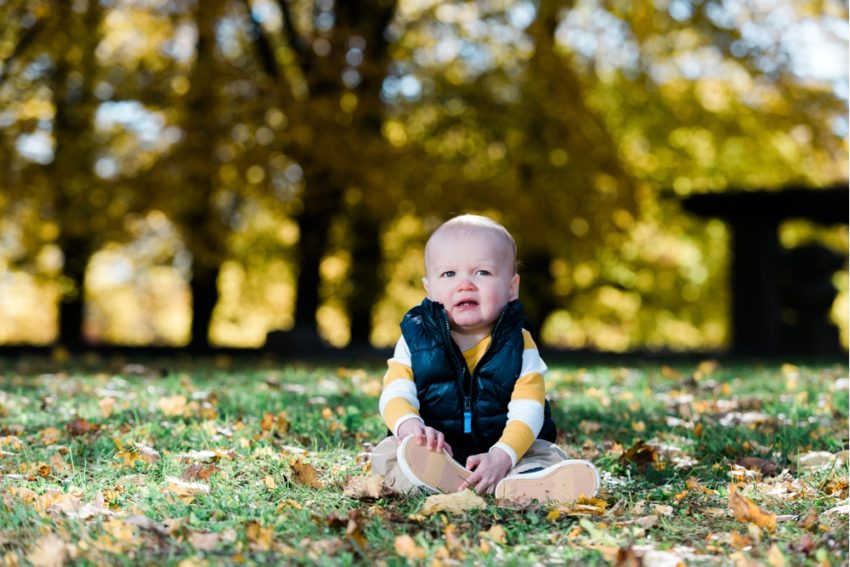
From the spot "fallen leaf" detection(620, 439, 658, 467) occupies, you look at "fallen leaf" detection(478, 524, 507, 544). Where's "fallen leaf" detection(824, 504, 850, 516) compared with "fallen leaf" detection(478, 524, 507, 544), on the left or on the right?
left

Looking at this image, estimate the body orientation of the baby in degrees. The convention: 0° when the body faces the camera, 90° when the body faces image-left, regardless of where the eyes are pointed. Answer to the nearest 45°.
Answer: approximately 0°

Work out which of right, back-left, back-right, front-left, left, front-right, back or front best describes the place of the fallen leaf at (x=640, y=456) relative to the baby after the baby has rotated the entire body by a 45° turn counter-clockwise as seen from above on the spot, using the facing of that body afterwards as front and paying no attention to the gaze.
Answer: left

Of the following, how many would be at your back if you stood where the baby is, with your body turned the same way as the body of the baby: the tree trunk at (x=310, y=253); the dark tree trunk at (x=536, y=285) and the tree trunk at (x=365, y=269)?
3

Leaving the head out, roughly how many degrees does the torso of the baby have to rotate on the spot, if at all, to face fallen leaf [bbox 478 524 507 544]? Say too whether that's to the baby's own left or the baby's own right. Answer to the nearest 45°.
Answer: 0° — they already face it

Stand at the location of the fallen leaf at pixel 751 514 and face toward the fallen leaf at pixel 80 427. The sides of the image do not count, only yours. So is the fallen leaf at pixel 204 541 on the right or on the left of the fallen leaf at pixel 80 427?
left

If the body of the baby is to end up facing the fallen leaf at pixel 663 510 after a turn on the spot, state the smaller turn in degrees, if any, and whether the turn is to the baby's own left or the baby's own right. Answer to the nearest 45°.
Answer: approximately 45° to the baby's own left

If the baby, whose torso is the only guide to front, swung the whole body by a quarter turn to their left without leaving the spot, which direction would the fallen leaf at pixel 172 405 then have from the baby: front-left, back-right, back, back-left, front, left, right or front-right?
back-left

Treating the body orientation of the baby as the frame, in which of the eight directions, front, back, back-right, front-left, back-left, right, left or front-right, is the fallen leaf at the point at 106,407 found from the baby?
back-right
